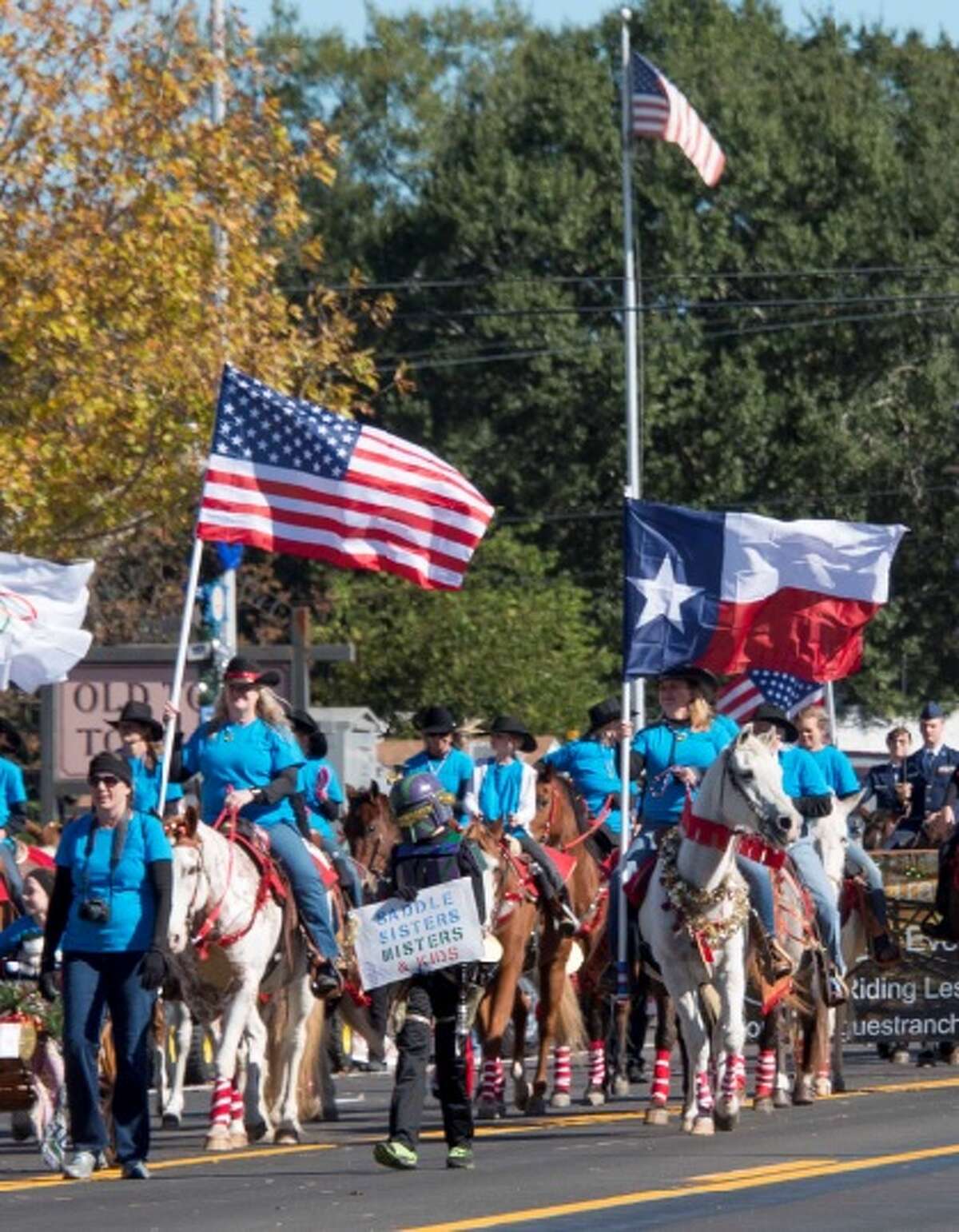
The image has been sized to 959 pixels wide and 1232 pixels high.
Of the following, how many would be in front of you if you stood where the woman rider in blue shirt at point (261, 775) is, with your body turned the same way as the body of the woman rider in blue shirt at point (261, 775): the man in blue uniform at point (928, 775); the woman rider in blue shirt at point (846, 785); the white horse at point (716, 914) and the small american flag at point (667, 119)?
0

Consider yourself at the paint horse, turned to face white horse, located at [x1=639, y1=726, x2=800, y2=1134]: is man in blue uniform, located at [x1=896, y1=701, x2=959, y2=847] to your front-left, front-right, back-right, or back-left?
front-left

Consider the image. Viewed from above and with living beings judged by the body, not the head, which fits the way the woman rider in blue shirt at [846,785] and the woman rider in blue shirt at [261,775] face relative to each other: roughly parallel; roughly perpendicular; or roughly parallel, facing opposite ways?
roughly parallel

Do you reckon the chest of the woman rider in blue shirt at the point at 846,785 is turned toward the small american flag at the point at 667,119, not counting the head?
no

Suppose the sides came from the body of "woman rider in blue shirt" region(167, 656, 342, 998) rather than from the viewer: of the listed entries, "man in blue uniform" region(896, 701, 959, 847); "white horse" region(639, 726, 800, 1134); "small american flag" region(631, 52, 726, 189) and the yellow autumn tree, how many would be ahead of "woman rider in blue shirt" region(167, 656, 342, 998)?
0

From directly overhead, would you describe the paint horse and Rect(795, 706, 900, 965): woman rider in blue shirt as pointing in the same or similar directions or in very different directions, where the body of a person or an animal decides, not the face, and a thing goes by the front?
same or similar directions

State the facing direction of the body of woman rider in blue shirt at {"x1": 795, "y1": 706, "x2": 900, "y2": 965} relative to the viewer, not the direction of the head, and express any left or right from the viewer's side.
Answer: facing the viewer and to the left of the viewer

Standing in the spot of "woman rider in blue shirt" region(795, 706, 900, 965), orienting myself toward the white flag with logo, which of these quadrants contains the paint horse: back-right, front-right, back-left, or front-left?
front-left

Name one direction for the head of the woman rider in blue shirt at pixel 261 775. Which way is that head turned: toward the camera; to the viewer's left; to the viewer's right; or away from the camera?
toward the camera

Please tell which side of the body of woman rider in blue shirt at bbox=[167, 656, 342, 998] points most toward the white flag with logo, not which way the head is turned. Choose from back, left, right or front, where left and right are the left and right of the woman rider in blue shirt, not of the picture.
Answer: right

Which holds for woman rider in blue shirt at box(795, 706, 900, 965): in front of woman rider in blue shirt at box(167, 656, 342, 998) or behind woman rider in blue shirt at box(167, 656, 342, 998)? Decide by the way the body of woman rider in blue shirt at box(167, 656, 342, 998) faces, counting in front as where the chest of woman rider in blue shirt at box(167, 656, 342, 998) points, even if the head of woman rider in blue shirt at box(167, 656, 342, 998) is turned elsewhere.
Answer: behind

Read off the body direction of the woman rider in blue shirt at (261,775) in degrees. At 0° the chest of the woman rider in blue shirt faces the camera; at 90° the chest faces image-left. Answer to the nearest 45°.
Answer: approximately 45°

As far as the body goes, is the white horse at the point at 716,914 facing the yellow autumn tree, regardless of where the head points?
no

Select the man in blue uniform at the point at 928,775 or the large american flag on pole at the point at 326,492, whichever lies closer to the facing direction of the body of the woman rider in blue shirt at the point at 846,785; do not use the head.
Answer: the large american flag on pole

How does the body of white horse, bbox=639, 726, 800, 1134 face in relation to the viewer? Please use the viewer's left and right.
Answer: facing the viewer
